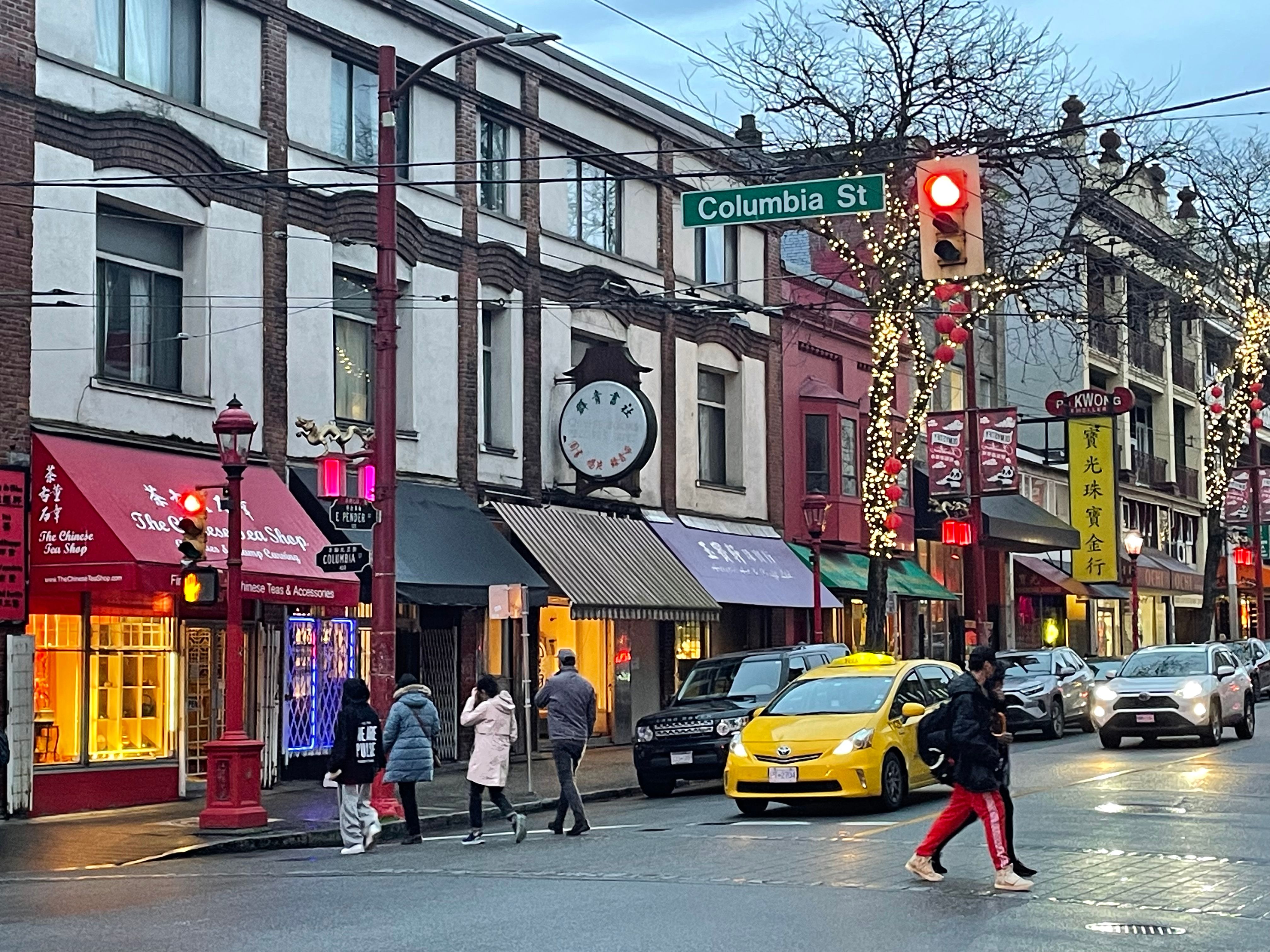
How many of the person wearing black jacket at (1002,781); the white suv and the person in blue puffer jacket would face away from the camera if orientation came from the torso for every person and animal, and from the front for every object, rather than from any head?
1

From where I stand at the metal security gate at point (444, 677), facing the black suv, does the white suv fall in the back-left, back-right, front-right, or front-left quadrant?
front-left

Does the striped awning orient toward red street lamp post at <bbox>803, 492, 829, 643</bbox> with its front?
no

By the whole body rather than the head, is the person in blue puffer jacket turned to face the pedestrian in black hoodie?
no

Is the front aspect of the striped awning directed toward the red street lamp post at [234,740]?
no

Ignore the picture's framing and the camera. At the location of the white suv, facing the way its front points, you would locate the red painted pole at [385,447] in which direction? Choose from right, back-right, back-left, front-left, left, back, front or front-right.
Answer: front

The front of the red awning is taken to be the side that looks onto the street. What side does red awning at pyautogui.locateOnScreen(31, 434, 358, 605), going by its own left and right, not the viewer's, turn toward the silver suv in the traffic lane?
left

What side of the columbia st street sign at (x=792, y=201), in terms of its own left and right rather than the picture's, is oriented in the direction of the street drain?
front

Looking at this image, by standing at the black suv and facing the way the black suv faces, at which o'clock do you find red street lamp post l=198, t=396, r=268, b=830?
The red street lamp post is roughly at 12 o'clock from the black suv.

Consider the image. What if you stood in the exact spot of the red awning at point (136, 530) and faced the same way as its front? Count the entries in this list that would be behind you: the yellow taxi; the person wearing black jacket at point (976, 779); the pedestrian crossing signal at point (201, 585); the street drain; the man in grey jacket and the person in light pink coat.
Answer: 0

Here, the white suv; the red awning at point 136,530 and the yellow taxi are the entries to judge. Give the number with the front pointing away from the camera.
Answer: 0

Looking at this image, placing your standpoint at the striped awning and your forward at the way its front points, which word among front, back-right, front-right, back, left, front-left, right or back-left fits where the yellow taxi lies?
front-right

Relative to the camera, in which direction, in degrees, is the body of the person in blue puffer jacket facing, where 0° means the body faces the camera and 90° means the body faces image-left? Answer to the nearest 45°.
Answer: approximately 180°

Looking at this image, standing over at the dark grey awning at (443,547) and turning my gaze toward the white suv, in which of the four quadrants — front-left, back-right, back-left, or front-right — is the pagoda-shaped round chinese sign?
front-left

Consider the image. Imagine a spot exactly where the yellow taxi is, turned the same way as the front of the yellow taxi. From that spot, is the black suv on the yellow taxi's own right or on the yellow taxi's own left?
on the yellow taxi's own right

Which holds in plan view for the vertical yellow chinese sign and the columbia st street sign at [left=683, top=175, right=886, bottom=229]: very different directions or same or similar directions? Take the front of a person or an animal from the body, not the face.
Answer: same or similar directions

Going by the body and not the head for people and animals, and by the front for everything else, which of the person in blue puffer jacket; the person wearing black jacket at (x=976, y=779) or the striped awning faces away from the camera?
the person in blue puffer jacket
